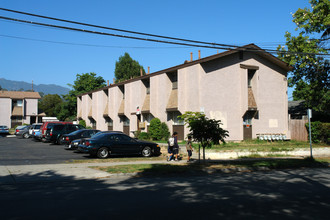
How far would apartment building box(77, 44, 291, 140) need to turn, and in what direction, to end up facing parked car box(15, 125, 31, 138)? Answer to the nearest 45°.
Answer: approximately 45° to its right

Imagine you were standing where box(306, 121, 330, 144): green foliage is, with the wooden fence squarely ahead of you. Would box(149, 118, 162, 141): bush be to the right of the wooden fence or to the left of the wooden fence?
left

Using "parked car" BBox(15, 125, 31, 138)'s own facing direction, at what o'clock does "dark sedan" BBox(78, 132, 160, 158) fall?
The dark sedan is roughly at 4 o'clock from the parked car.

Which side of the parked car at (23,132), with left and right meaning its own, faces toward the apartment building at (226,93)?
front

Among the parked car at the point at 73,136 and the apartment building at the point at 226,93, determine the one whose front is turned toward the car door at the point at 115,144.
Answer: the apartment building

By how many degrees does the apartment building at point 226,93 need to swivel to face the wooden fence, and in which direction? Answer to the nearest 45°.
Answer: approximately 135° to its left

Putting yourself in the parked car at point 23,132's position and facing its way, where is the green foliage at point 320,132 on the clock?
The green foliage is roughly at 3 o'clock from the parked car.

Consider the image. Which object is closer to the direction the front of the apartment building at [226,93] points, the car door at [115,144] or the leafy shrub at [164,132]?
the car door

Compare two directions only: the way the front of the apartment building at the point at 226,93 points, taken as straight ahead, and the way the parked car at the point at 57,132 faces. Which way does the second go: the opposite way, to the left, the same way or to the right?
the opposite way
